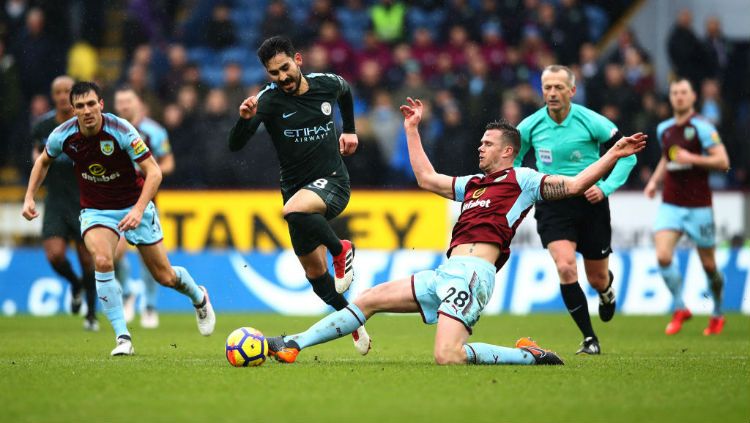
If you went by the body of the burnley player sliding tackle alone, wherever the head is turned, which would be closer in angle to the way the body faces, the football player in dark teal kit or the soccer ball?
the soccer ball

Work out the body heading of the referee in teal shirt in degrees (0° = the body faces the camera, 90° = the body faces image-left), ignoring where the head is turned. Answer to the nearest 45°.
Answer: approximately 0°

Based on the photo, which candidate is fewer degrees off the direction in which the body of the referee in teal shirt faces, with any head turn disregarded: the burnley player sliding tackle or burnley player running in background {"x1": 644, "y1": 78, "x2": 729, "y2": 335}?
the burnley player sliding tackle

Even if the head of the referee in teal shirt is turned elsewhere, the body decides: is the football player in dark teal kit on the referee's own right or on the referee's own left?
on the referee's own right

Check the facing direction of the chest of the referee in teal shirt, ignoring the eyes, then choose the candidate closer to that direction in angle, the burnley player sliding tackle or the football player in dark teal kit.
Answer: the burnley player sliding tackle

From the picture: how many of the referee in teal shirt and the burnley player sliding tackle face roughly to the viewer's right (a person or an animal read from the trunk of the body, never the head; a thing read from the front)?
0

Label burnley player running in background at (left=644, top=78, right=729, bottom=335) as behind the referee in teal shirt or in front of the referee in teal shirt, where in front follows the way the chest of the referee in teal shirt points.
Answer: behind

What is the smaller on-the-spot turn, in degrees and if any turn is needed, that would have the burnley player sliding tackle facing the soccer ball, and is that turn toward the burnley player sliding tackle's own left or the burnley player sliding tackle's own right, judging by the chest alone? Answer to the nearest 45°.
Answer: approximately 45° to the burnley player sliding tackle's own right

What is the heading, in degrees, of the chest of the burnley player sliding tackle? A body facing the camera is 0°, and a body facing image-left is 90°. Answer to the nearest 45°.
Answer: approximately 45°

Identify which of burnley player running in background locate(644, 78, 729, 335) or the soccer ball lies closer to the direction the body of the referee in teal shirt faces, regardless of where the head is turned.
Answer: the soccer ball

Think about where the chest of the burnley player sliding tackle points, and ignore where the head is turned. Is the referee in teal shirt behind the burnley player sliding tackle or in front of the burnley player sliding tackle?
behind

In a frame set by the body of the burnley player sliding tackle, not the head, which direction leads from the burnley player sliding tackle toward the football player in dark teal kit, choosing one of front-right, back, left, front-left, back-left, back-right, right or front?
right

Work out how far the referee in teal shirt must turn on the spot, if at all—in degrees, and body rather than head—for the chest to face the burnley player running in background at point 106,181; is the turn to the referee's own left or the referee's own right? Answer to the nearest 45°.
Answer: approximately 90° to the referee's own right
